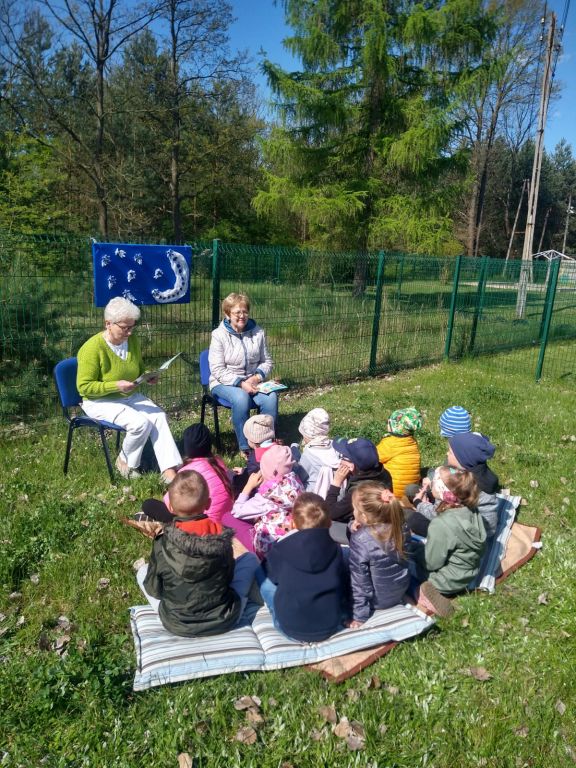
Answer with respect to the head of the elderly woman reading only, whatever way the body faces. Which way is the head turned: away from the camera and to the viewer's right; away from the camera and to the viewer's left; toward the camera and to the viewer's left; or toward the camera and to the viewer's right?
toward the camera and to the viewer's right

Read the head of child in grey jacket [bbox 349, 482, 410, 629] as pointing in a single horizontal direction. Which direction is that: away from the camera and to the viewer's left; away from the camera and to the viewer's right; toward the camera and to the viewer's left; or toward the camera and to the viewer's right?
away from the camera and to the viewer's left

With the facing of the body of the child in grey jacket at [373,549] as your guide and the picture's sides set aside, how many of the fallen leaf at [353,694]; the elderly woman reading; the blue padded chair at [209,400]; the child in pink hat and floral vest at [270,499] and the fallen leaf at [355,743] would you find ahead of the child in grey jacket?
3

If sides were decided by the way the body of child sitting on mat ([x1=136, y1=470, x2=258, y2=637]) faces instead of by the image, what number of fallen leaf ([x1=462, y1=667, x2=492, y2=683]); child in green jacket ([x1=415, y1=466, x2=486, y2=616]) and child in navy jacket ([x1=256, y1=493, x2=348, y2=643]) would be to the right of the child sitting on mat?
3

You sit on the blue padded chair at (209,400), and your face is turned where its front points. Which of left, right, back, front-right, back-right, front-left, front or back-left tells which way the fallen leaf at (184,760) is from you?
front-right

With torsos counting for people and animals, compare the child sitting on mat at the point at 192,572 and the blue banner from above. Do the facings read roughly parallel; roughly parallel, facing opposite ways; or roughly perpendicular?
roughly parallel, facing opposite ways

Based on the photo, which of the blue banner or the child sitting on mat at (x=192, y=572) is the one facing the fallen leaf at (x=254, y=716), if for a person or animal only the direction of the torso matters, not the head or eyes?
the blue banner

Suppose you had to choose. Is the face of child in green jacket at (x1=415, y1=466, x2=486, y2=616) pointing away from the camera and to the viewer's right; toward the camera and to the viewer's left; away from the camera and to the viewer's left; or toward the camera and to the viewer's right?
away from the camera and to the viewer's left

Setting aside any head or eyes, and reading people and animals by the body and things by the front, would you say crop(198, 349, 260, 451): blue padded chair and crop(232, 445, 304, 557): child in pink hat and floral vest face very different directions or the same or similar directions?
very different directions

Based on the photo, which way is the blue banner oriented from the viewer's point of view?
toward the camera

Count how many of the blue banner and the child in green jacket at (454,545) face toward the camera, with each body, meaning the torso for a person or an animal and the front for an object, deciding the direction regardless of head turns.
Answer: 1

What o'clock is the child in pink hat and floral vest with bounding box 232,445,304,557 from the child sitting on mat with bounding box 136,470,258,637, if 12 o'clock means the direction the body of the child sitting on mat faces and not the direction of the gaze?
The child in pink hat and floral vest is roughly at 1 o'clock from the child sitting on mat.

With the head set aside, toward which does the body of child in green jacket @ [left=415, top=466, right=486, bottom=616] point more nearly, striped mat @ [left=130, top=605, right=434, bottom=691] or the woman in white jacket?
the woman in white jacket

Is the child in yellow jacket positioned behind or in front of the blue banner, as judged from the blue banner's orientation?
in front

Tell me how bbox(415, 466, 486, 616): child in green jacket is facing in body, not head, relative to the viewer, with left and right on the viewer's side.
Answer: facing away from the viewer and to the left of the viewer

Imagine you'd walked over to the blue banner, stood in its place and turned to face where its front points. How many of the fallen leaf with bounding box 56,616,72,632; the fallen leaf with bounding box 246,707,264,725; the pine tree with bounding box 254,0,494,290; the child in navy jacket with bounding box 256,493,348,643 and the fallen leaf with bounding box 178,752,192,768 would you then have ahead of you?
4

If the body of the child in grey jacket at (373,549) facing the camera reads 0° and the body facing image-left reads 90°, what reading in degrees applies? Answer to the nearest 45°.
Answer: approximately 135°

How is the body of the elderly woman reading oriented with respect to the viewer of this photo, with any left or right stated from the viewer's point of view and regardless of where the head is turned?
facing the viewer and to the right of the viewer

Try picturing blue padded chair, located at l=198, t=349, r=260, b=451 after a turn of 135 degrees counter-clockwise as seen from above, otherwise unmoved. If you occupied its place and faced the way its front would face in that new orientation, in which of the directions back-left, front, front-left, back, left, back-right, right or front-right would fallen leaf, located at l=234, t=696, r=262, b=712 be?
back
